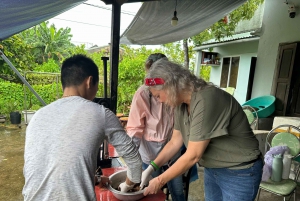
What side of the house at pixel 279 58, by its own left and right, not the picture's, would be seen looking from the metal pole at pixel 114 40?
front

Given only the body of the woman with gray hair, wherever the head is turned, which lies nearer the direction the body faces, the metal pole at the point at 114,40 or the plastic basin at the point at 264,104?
the metal pole

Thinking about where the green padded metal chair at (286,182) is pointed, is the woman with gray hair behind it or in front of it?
in front

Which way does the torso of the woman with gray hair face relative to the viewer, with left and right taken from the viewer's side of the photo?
facing to the left of the viewer

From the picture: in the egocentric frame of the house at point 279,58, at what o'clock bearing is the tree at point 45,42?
The tree is roughly at 2 o'clock from the house.

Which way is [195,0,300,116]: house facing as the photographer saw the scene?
facing the viewer and to the left of the viewer

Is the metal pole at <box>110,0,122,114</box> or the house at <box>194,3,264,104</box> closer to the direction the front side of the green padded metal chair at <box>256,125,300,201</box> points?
the metal pole

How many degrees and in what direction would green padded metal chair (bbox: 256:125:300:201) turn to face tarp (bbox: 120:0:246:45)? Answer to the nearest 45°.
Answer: approximately 90° to its right

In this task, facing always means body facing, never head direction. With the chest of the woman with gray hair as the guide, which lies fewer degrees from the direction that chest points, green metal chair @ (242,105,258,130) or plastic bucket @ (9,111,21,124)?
the plastic bucket

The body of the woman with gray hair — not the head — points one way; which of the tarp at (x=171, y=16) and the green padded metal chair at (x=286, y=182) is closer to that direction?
the tarp

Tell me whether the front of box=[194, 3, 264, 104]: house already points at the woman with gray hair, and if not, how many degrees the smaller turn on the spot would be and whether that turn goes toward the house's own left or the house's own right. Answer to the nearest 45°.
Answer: approximately 45° to the house's own left

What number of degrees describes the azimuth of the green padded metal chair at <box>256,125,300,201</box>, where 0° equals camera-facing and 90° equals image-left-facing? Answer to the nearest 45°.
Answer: approximately 45°

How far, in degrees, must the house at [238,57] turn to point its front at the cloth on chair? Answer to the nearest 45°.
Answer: approximately 45° to its left

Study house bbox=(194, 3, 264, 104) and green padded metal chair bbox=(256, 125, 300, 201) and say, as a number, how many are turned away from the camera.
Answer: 0

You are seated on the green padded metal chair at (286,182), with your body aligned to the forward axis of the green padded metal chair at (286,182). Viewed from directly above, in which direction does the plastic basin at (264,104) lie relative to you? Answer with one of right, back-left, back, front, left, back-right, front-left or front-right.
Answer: back-right
